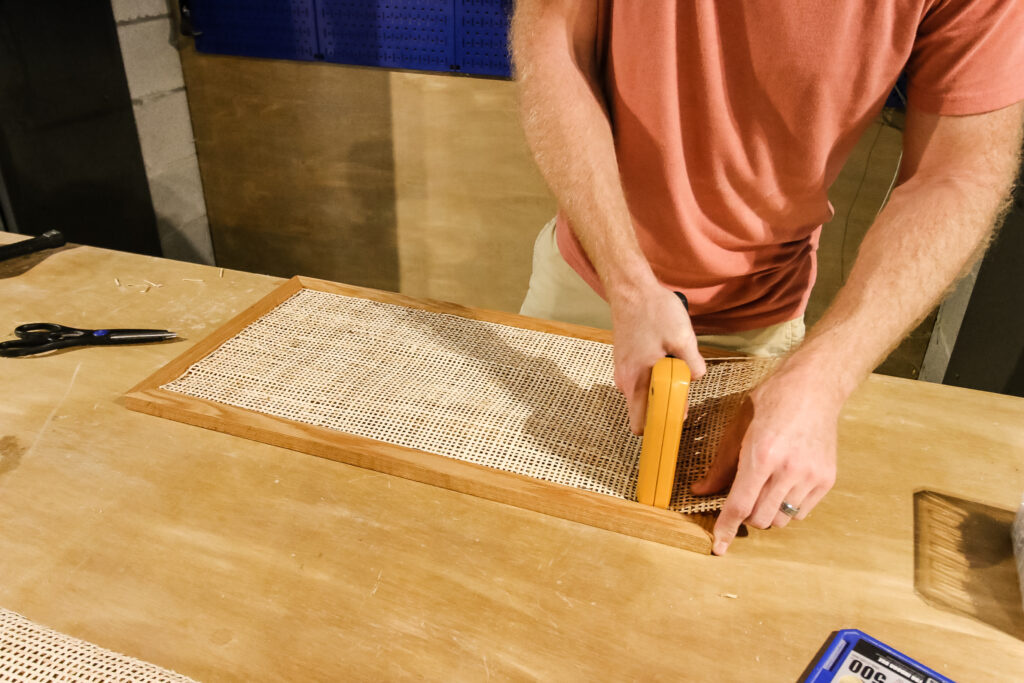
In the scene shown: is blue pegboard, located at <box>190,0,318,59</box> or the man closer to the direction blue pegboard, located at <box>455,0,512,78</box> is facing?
the man

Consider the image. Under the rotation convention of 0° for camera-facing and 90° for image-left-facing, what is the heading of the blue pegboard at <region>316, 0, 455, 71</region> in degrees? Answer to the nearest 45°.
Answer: approximately 0°

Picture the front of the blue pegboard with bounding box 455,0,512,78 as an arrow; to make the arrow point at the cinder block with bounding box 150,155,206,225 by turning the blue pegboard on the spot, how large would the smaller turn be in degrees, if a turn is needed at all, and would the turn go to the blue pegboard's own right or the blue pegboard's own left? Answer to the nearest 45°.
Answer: approximately 90° to the blue pegboard's own right

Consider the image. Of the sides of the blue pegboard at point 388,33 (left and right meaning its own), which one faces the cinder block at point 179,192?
right

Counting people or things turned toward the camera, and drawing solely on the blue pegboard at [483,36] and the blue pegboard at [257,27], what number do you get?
2

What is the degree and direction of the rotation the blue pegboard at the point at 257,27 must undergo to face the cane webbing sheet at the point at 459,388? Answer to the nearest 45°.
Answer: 0° — it already faces it

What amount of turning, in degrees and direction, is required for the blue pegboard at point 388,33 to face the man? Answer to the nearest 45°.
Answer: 0° — it already faces them

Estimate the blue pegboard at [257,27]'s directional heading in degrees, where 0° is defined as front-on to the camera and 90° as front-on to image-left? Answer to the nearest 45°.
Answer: approximately 0°
